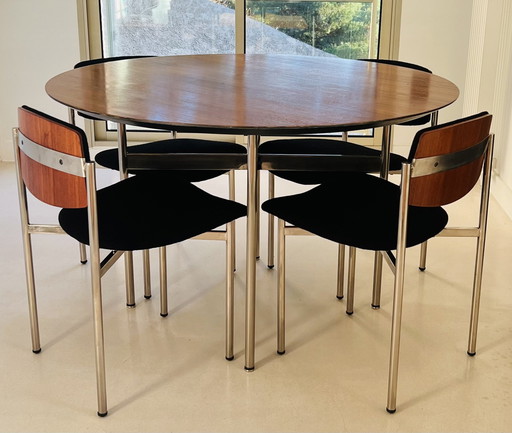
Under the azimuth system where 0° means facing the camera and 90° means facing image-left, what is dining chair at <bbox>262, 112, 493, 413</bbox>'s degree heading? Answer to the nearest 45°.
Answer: approximately 135°

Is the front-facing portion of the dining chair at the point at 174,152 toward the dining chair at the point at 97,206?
no

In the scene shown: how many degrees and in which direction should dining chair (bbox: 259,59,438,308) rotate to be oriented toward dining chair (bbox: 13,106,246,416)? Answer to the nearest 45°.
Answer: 0° — it already faces it

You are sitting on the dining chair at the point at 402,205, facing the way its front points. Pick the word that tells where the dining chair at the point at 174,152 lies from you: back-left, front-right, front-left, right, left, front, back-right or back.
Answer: front

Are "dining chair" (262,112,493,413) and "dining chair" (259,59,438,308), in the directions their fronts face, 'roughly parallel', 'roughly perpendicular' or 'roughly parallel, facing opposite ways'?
roughly perpendicular

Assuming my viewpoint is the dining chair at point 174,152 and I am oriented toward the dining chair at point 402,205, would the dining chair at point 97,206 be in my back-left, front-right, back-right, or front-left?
front-right

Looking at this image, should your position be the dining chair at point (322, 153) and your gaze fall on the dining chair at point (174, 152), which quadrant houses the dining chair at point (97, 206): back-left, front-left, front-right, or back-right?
front-left

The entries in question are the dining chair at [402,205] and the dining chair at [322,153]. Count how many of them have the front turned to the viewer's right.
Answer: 0

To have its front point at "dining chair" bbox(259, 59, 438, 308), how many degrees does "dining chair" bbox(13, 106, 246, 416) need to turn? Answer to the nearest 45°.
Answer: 0° — it already faces it

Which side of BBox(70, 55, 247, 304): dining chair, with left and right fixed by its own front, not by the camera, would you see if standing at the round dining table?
front

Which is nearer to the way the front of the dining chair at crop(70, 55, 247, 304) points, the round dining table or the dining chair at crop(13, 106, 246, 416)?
the round dining table

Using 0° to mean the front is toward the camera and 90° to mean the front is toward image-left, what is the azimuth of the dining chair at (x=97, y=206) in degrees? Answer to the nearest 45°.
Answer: approximately 225°

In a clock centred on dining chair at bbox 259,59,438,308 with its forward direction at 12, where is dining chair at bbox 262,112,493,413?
dining chair at bbox 262,112,493,413 is roughly at 10 o'clock from dining chair at bbox 259,59,438,308.

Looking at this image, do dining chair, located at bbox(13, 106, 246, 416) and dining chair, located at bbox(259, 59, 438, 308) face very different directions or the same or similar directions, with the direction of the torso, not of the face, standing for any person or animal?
very different directions

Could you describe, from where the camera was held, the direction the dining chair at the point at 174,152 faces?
facing the viewer and to the right of the viewer

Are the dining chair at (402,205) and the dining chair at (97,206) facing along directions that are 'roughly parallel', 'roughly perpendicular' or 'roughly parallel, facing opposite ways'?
roughly perpendicular

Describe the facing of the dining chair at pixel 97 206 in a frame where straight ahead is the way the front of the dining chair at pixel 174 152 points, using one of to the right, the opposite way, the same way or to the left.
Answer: to the left

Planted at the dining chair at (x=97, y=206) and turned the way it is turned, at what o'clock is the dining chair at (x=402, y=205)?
the dining chair at (x=402, y=205) is roughly at 2 o'clock from the dining chair at (x=97, y=206).

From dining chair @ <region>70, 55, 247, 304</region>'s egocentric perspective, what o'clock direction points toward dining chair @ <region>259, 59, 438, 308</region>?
dining chair @ <region>259, 59, 438, 308</region> is roughly at 11 o'clock from dining chair @ <region>70, 55, 247, 304</region>.
